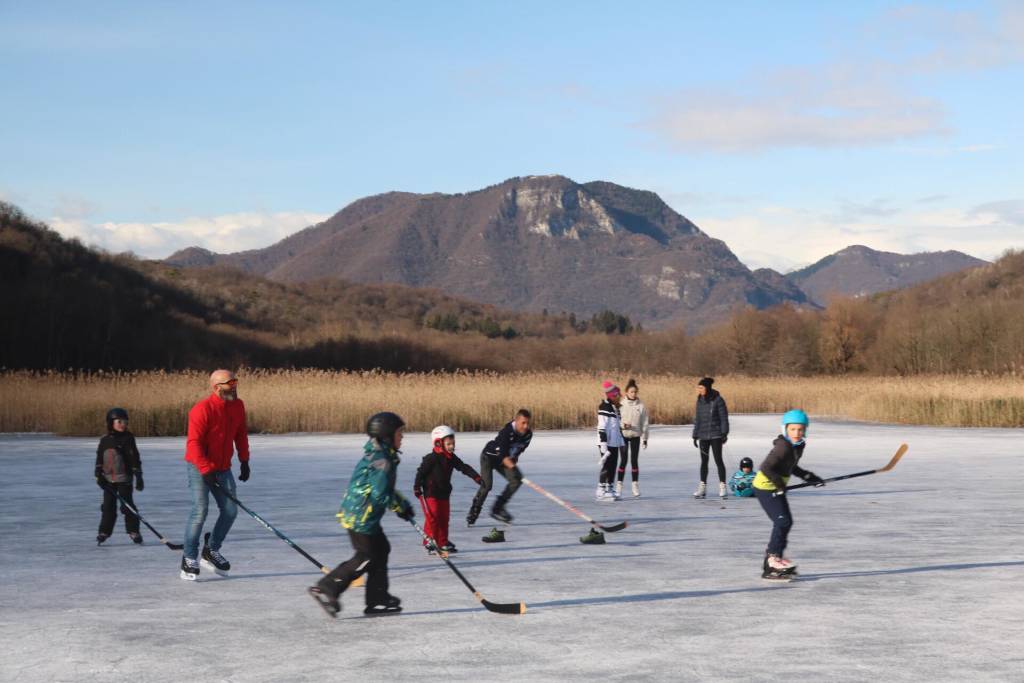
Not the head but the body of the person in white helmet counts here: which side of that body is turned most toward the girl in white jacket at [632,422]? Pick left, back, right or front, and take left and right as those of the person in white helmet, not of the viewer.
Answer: left

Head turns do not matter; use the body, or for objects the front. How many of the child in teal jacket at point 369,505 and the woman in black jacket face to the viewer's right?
1

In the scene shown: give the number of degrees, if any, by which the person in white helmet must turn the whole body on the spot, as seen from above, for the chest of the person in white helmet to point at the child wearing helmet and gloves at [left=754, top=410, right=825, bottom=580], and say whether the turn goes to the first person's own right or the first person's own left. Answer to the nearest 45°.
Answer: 0° — they already face them

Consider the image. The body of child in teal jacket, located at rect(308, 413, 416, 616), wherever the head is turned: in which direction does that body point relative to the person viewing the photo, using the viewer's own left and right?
facing to the right of the viewer

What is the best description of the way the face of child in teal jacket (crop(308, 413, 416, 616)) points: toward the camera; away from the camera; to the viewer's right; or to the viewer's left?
to the viewer's right

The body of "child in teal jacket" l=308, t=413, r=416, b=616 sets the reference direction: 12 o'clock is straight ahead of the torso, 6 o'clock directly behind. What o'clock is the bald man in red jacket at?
The bald man in red jacket is roughly at 8 o'clock from the child in teal jacket.

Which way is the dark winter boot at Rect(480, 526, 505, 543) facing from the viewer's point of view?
to the viewer's left

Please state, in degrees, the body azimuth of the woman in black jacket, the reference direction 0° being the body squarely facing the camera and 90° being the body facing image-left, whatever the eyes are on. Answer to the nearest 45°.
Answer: approximately 45°

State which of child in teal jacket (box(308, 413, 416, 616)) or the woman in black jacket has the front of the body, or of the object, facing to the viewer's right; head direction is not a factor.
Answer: the child in teal jacket

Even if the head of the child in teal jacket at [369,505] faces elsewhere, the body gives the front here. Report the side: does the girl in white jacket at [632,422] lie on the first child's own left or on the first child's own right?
on the first child's own left
